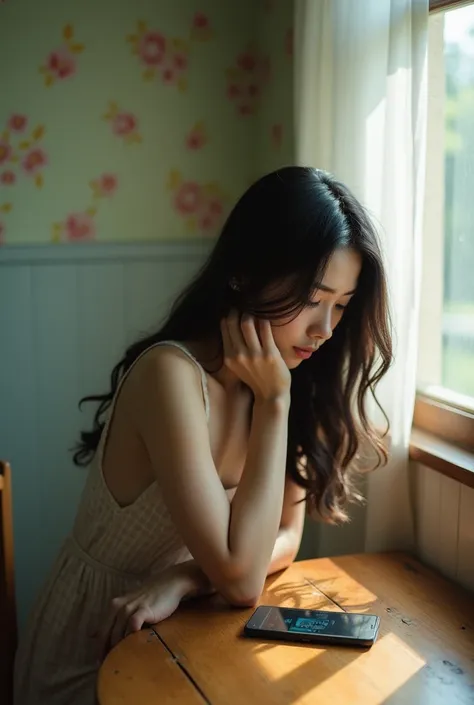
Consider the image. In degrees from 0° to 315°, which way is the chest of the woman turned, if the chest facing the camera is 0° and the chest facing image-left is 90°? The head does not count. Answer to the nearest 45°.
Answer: approximately 315°

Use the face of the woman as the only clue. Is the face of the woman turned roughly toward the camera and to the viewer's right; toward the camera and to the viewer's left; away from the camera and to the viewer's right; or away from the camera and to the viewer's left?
toward the camera and to the viewer's right
